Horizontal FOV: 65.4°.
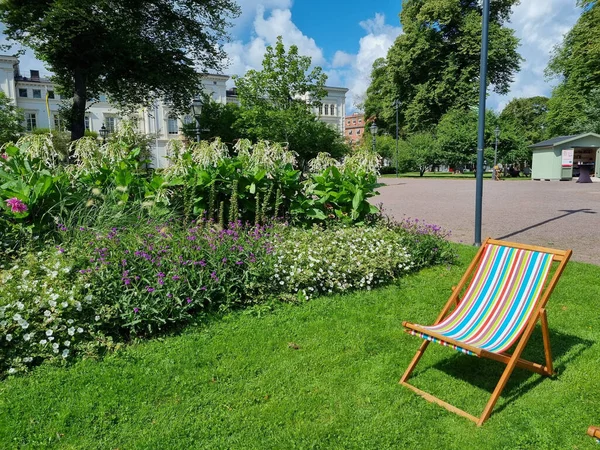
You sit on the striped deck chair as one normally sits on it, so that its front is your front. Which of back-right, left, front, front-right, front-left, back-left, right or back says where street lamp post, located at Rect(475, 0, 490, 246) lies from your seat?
back-right

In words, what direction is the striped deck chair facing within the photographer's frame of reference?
facing the viewer and to the left of the viewer

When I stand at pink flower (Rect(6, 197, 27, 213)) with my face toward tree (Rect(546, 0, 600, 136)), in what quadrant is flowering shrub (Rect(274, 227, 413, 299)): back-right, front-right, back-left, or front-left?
front-right

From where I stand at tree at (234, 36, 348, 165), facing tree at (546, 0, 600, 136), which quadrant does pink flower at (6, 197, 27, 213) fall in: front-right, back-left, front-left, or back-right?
back-right

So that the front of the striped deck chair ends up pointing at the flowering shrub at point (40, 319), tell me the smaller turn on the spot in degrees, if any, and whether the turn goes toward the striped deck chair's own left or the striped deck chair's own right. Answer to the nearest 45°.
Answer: approximately 45° to the striped deck chair's own right

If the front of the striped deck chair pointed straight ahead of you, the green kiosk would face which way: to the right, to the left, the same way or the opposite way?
to the left

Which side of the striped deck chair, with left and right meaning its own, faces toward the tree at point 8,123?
right

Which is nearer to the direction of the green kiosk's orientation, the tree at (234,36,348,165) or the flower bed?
the flower bed

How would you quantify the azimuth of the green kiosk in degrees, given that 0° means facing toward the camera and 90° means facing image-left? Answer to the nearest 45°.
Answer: approximately 315°

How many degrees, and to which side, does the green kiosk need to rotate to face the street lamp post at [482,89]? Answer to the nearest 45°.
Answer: approximately 45° to its right

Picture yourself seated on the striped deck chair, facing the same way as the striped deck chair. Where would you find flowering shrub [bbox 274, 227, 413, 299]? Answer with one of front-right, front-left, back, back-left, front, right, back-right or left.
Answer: right

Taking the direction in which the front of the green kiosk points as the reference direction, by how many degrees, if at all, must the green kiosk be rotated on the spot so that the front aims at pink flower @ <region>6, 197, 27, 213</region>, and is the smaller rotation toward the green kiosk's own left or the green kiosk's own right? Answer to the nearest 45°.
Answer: approximately 45° to the green kiosk's own right

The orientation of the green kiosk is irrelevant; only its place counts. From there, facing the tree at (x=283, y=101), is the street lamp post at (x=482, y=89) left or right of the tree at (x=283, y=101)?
left

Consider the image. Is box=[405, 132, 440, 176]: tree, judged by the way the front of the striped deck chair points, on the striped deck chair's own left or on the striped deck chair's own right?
on the striped deck chair's own right

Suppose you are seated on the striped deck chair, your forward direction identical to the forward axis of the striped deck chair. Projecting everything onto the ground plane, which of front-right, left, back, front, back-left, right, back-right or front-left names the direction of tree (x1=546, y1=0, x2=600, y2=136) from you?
back-right

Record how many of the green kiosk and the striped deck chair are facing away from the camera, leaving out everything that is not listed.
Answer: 0
